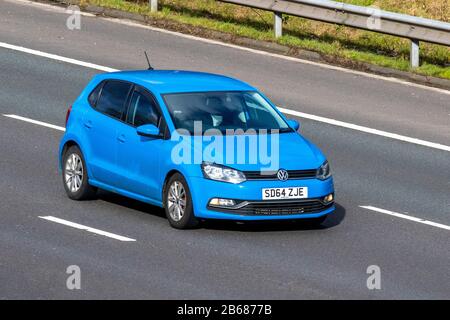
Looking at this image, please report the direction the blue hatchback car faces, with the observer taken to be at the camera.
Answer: facing the viewer and to the right of the viewer

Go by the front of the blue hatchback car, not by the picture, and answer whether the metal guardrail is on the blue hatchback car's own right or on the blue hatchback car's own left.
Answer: on the blue hatchback car's own left

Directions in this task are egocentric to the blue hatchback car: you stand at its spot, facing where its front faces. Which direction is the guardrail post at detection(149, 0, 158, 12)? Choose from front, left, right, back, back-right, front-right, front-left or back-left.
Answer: back-left
